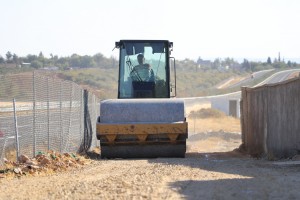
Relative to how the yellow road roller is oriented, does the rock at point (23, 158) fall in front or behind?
in front

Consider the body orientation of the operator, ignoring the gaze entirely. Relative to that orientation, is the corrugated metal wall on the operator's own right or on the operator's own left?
on the operator's own left

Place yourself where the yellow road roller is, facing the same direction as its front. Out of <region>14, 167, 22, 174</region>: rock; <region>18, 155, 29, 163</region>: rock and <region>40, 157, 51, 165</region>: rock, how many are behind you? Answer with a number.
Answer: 0

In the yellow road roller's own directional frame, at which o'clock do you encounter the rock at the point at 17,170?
The rock is roughly at 1 o'clock from the yellow road roller.

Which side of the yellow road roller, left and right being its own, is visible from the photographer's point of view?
front

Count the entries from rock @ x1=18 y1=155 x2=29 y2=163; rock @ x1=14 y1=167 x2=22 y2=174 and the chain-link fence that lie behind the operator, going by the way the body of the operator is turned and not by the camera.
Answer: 0

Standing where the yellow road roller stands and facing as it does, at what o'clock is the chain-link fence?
The chain-link fence is roughly at 2 o'clock from the yellow road roller.

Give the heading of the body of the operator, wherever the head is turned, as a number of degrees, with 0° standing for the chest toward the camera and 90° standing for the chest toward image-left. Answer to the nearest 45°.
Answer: approximately 0°

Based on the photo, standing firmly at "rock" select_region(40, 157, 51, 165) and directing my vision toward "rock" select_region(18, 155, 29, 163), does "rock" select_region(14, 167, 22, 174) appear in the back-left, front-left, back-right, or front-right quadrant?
front-left

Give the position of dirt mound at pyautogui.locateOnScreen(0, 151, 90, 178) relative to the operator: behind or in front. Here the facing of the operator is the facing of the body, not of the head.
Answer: in front

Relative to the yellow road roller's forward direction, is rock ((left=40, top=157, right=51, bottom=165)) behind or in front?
in front

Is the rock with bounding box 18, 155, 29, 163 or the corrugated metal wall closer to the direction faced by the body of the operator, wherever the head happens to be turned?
the rock
